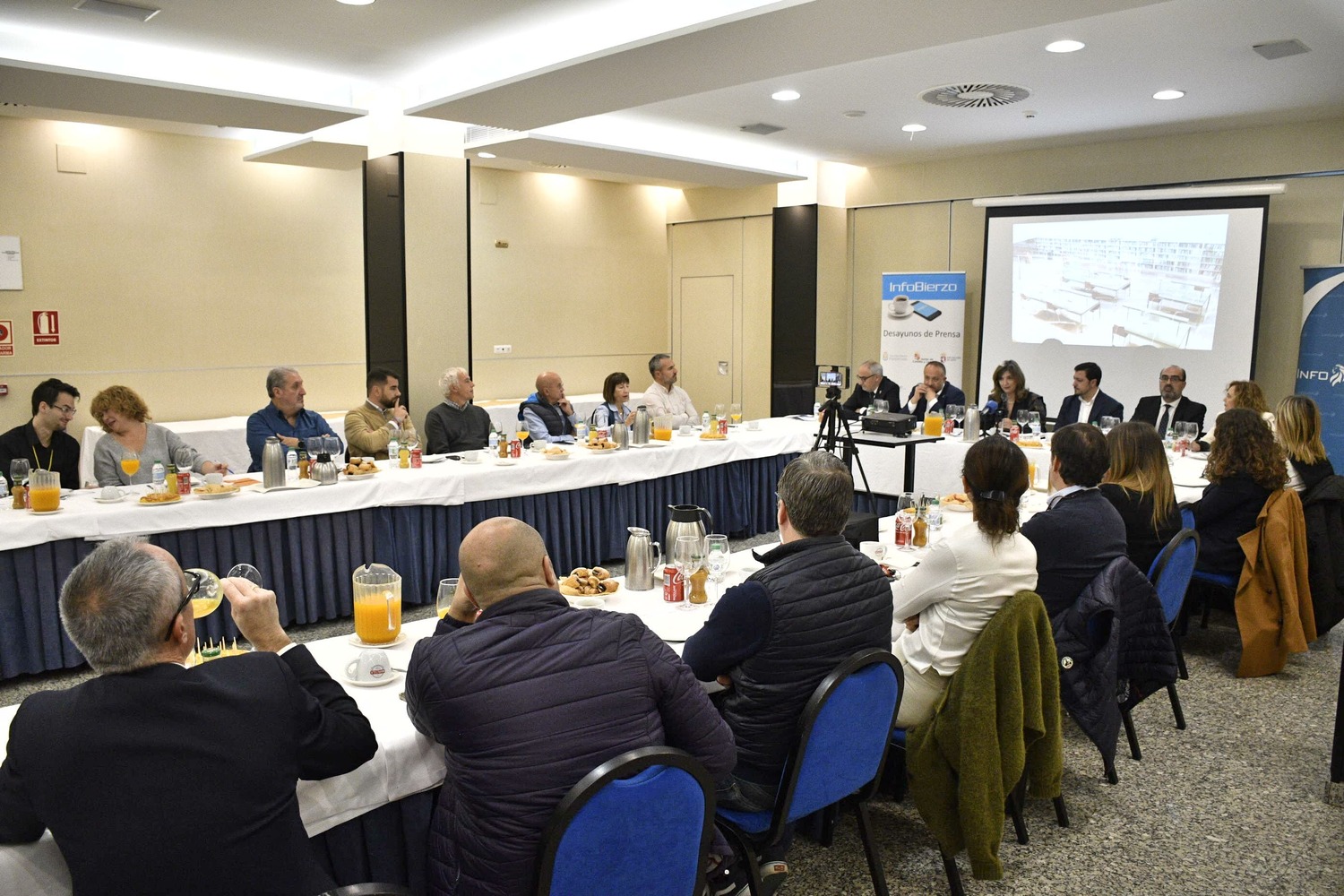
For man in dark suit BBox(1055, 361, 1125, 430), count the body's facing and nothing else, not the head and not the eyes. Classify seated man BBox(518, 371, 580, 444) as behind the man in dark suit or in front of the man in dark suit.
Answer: in front

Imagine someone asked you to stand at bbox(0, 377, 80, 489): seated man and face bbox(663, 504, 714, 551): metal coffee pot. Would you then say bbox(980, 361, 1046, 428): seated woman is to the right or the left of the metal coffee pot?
left

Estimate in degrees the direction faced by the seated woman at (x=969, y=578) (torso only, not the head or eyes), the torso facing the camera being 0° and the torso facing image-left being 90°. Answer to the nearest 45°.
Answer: approximately 135°

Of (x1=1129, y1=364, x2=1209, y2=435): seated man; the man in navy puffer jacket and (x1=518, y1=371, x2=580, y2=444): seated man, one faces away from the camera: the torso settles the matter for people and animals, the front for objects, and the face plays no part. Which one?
the man in navy puffer jacket

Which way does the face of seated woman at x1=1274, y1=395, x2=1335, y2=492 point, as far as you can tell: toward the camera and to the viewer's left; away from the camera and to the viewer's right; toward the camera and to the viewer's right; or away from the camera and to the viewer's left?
away from the camera and to the viewer's left

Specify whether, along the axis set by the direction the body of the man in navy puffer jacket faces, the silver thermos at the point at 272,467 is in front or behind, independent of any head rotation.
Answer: in front

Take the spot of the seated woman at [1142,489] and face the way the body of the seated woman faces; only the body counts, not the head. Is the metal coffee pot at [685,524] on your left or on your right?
on your left

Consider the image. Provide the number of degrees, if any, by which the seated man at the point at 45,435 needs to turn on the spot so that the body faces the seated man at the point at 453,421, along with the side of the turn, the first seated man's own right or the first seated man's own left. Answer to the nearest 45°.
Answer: approximately 45° to the first seated man's own left

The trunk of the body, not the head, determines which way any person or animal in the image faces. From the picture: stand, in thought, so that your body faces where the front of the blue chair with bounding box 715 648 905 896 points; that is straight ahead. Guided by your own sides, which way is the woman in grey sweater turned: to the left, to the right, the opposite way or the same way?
the opposite way

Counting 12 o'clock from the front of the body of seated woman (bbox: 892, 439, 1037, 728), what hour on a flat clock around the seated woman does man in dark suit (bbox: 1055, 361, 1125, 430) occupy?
The man in dark suit is roughly at 2 o'clock from the seated woman.

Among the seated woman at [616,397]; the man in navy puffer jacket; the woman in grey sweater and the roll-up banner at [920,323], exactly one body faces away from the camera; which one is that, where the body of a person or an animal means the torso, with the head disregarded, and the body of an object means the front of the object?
the man in navy puffer jacket

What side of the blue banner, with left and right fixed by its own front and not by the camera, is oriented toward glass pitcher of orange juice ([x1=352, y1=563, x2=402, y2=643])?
front

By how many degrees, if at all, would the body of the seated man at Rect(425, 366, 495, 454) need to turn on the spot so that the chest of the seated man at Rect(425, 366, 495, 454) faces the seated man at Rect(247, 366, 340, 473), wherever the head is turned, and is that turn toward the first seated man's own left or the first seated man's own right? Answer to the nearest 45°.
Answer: approximately 90° to the first seated man's own right

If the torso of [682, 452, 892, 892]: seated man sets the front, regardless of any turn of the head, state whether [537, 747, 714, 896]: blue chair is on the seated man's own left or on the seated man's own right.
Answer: on the seated man's own left
